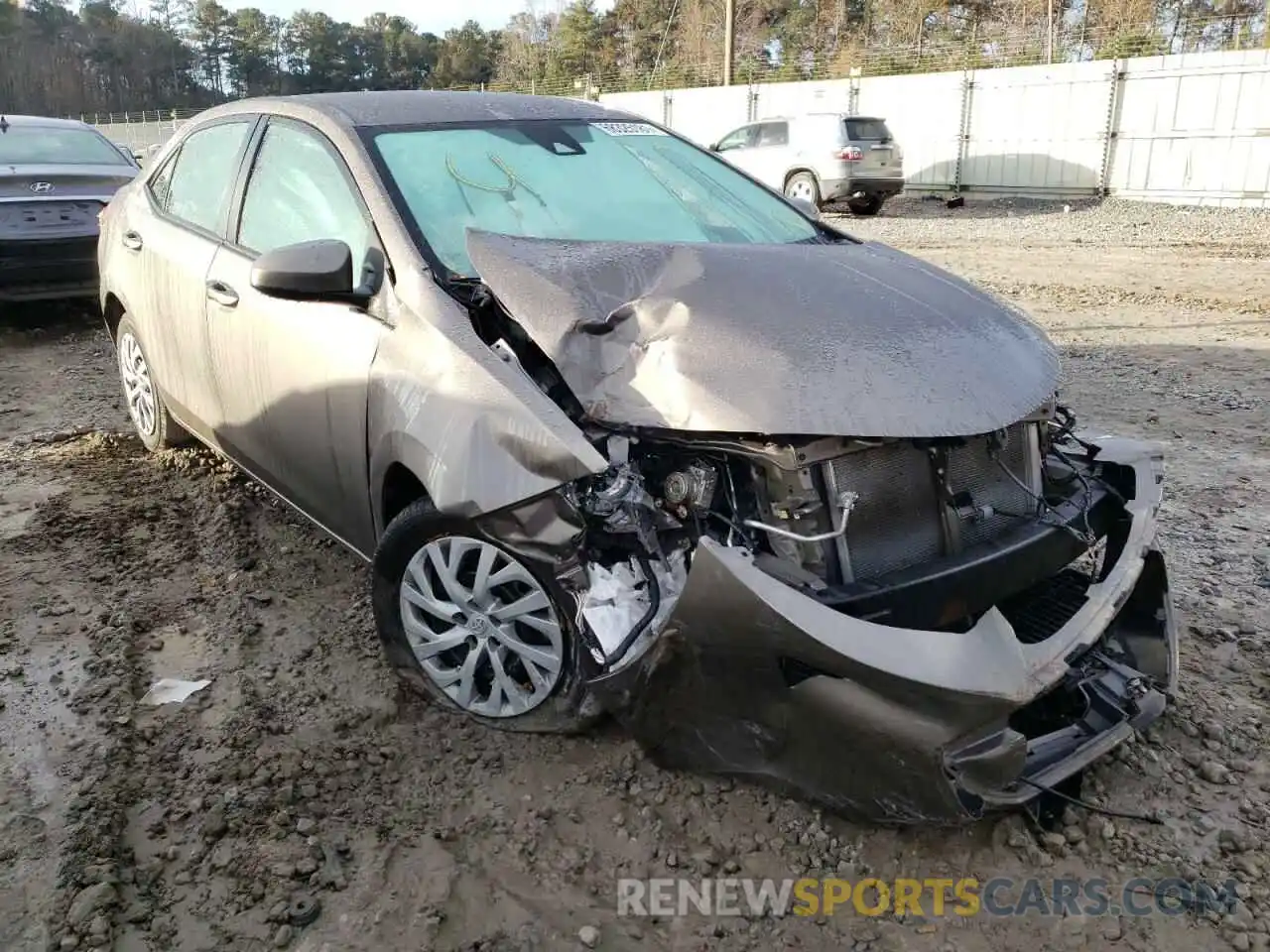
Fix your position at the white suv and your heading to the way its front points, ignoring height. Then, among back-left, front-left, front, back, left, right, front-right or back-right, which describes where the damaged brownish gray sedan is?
back-left

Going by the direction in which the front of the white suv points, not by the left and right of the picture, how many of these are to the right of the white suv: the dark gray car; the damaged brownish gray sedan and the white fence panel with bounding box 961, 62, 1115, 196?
1

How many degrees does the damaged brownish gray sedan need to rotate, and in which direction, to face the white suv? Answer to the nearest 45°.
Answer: approximately 135° to its left

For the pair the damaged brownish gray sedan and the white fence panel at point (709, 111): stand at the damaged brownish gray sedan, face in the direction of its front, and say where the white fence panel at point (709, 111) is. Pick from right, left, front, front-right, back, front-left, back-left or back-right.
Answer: back-left

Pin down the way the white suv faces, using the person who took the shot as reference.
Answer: facing away from the viewer and to the left of the viewer

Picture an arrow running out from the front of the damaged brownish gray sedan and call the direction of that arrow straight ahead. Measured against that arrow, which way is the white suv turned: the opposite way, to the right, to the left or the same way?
the opposite way

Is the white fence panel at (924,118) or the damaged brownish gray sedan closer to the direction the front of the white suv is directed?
the white fence panel

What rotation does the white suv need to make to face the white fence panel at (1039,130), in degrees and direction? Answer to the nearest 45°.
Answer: approximately 90° to its right

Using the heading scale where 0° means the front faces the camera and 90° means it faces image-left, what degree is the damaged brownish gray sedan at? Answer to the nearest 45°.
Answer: approximately 315°

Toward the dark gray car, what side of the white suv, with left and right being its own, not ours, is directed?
left

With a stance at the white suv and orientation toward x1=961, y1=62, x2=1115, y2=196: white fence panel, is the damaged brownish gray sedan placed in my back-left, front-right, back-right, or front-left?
back-right

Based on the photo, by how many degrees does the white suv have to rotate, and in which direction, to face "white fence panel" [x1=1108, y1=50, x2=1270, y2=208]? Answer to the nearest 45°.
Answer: approximately 135° to its right
